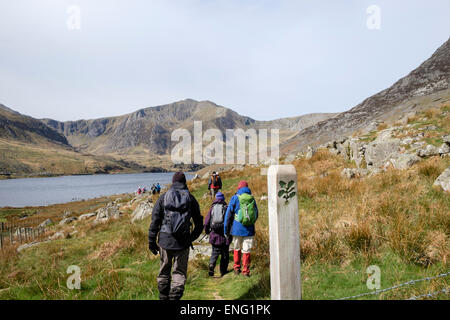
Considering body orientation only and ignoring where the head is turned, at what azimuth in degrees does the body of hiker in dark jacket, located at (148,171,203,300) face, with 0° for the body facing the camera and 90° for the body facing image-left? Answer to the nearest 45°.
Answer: approximately 180°

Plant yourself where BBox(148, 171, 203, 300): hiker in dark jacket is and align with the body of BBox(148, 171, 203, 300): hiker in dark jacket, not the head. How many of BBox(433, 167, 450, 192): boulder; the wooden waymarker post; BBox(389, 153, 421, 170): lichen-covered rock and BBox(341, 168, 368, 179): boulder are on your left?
0

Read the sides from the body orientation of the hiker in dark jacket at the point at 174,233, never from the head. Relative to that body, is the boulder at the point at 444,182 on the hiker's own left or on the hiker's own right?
on the hiker's own right

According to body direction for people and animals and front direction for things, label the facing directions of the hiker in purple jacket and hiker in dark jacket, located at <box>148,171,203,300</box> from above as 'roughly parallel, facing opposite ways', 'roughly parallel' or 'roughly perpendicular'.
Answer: roughly parallel

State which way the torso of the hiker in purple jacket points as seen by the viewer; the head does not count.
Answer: away from the camera

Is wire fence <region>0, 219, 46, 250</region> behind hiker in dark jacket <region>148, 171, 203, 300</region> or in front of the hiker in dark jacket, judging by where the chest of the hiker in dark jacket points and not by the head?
in front

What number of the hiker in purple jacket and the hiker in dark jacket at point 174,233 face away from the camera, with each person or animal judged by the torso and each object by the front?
2

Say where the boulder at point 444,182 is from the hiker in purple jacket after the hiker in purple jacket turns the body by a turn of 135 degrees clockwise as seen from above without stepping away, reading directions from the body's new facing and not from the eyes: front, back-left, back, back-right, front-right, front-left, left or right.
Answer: front-left

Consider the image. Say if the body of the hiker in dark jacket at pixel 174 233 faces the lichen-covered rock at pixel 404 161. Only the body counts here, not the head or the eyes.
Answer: no

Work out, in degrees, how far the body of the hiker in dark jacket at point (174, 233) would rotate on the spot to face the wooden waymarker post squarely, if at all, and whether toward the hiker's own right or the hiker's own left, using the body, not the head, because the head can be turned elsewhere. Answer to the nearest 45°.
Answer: approximately 135° to the hiker's own right
